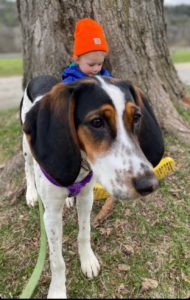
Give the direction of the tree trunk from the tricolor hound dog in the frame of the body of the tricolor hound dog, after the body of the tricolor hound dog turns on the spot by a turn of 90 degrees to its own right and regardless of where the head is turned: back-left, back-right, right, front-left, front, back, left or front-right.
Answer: back-right

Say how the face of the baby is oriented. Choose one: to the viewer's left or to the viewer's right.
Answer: to the viewer's right

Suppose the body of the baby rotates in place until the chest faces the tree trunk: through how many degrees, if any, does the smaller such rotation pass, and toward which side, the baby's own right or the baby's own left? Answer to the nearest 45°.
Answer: approximately 135° to the baby's own left

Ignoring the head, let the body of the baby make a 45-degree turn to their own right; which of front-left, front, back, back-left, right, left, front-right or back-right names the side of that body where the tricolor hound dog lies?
front

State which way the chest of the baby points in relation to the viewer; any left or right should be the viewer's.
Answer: facing the viewer and to the right of the viewer
